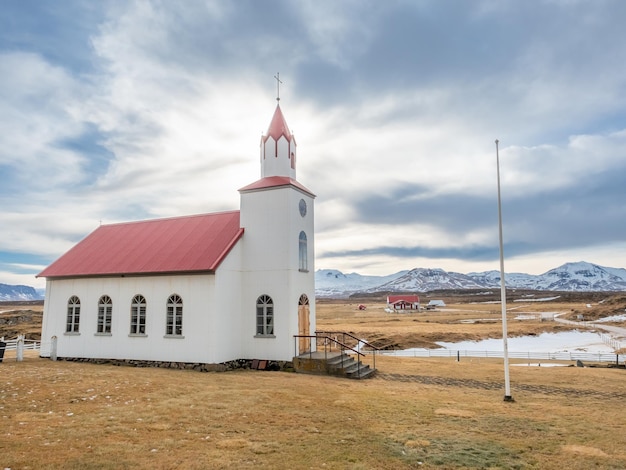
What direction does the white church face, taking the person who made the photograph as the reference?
facing the viewer and to the right of the viewer

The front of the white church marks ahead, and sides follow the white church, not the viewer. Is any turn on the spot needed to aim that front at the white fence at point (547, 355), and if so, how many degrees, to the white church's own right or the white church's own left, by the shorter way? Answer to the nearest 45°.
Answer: approximately 45° to the white church's own left
